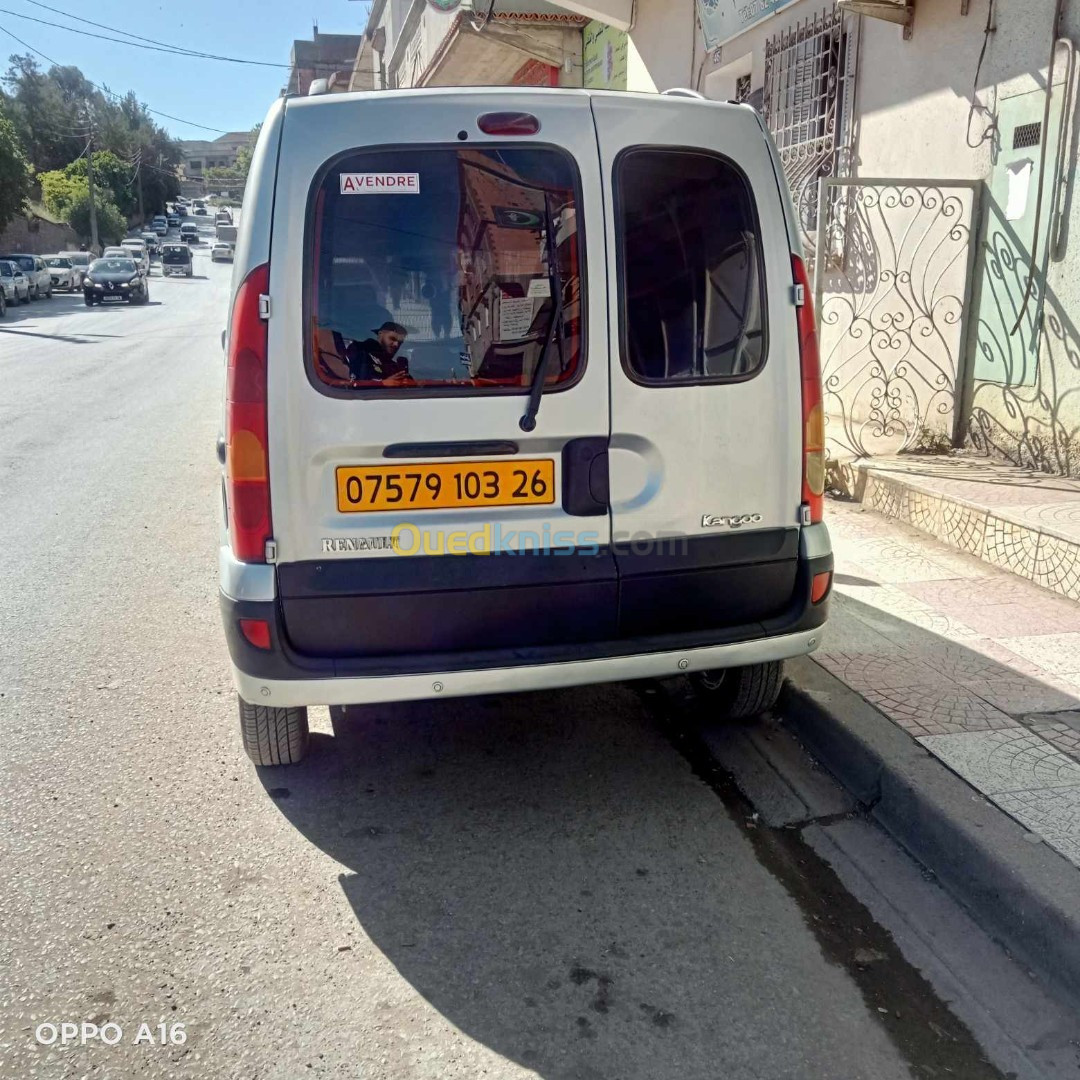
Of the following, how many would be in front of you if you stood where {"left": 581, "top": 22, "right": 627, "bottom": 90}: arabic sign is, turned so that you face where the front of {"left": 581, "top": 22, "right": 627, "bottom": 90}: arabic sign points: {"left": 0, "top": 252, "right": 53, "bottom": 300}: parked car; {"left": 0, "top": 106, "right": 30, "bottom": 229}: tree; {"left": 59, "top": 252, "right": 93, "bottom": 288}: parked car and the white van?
1

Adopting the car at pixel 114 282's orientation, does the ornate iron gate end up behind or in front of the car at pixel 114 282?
in front

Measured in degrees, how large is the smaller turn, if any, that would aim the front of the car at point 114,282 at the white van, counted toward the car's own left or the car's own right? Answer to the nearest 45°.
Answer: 0° — it already faces it

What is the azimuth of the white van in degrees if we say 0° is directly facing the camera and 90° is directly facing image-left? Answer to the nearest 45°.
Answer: approximately 180°

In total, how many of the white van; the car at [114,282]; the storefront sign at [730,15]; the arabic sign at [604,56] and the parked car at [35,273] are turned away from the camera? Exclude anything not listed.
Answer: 1

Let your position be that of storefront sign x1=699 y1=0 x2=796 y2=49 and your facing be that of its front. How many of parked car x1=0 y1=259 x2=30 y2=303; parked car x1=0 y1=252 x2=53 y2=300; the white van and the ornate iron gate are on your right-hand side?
2

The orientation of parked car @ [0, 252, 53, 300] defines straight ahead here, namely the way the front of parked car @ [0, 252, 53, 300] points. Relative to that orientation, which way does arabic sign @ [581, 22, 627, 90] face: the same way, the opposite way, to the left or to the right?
to the right

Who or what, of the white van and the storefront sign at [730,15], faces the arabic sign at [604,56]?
the white van

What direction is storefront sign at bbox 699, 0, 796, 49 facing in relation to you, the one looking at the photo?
facing the viewer and to the left of the viewer

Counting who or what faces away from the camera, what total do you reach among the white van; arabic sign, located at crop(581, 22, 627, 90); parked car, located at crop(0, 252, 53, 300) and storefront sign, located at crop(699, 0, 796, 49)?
1

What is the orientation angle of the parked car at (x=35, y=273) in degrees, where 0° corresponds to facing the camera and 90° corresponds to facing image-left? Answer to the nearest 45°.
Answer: approximately 315°

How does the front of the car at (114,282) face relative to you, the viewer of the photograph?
facing the viewer

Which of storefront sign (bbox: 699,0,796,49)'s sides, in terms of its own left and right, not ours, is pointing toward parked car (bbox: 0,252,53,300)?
right

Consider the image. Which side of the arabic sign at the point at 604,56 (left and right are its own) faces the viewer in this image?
front

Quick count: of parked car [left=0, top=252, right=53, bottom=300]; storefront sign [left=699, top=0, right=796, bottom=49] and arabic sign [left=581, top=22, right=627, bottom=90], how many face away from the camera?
0

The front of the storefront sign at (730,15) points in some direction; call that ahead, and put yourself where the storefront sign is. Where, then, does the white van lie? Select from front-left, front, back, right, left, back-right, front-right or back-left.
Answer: front-left
